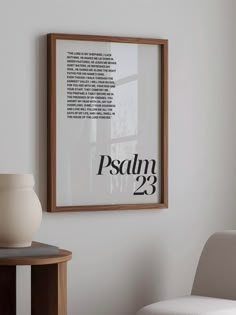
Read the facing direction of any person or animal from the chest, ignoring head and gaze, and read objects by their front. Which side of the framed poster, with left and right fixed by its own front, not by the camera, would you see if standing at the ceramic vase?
right

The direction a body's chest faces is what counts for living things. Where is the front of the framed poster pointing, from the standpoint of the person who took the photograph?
facing the viewer and to the right of the viewer

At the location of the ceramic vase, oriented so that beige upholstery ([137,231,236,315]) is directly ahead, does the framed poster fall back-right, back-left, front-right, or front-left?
front-left
